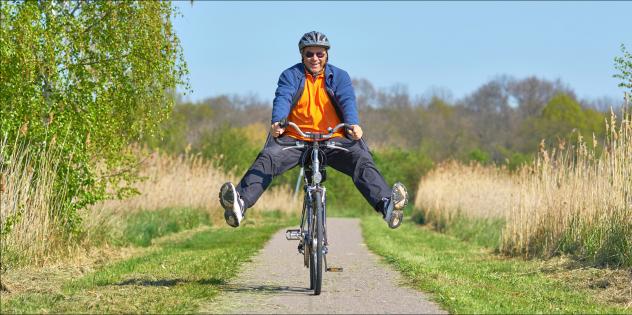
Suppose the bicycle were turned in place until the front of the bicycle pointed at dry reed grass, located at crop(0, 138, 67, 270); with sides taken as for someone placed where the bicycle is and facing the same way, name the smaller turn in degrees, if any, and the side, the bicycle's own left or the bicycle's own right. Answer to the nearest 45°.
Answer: approximately 135° to the bicycle's own right

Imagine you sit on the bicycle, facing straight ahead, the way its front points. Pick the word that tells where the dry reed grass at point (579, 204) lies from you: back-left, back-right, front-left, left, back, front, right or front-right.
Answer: back-left

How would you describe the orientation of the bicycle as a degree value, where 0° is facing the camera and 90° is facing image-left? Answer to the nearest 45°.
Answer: approximately 0°

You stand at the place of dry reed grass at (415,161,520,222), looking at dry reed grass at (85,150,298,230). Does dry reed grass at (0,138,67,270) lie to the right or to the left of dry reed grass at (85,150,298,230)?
left

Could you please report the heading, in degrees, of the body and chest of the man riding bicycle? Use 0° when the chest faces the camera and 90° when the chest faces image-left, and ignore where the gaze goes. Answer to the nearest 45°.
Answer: approximately 0°

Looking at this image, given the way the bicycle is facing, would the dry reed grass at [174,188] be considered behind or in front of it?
behind

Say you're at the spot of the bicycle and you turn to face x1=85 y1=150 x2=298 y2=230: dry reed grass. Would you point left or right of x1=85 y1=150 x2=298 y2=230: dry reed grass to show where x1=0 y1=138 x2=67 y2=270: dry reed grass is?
left

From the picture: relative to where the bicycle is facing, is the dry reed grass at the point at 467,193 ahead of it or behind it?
behind
